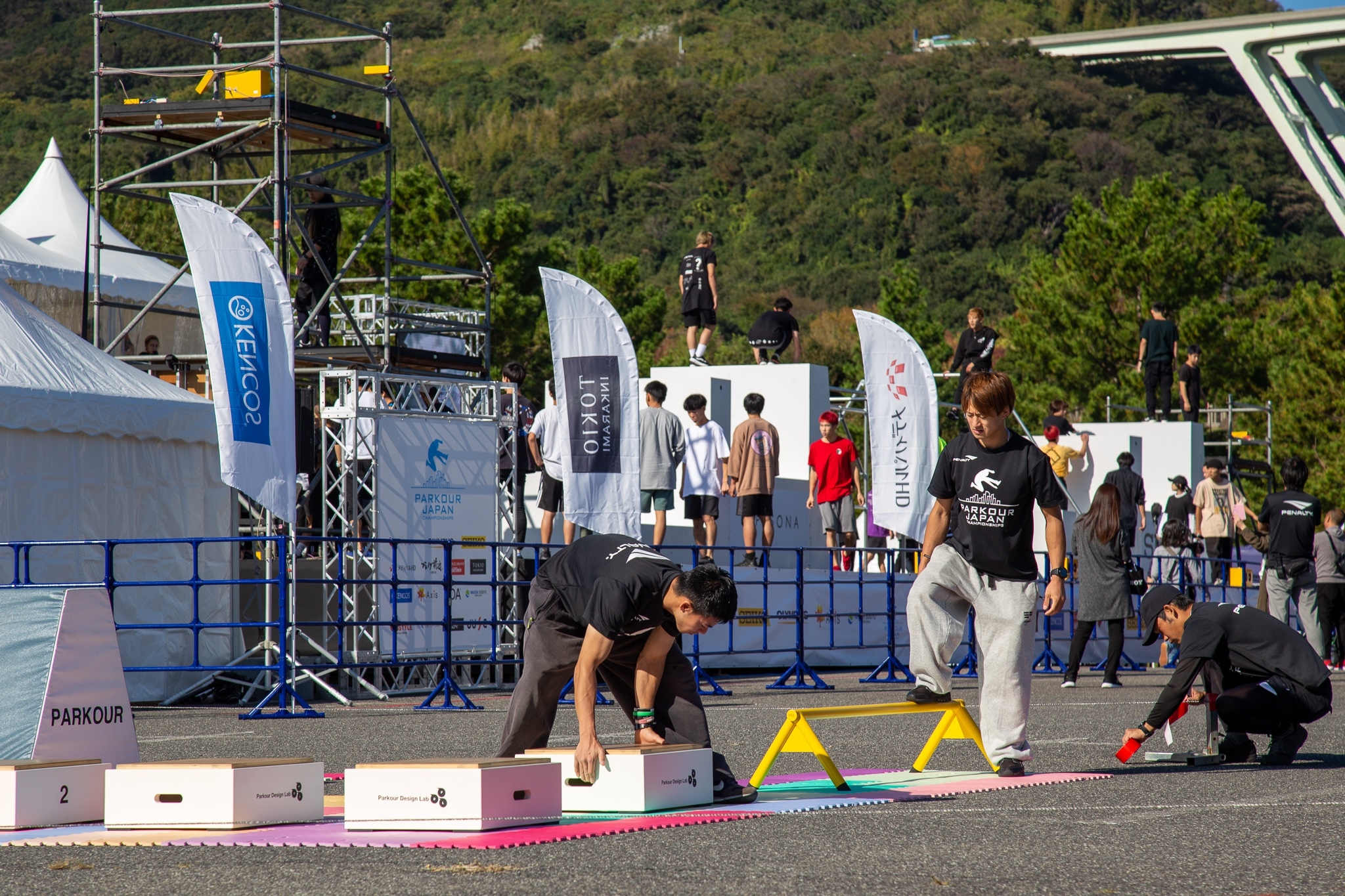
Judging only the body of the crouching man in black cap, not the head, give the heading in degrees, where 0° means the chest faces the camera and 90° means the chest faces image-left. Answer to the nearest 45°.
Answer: approximately 90°

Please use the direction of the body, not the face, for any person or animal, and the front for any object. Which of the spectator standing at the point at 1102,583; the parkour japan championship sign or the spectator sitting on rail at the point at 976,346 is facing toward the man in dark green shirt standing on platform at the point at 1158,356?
the spectator standing at the point at 1102,583

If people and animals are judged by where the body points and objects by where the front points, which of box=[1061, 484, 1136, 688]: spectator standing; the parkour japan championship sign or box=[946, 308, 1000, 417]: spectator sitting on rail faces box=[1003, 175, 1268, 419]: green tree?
box=[1061, 484, 1136, 688]: spectator standing

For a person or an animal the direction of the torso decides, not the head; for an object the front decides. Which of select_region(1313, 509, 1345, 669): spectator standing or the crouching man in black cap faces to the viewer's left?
the crouching man in black cap

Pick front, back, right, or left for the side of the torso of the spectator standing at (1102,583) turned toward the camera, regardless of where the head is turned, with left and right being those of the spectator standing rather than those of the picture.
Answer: back

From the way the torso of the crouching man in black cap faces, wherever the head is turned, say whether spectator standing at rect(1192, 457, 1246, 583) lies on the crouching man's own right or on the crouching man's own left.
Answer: on the crouching man's own right

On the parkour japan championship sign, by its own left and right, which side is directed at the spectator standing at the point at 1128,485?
left

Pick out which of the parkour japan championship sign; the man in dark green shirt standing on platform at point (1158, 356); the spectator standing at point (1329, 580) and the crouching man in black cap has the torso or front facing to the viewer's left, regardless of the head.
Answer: the crouching man in black cap

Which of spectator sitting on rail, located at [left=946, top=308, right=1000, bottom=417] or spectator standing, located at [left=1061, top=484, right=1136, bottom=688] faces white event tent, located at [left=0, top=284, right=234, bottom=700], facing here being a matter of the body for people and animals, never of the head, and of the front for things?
spectator sitting on rail, located at [left=946, top=308, right=1000, bottom=417]
